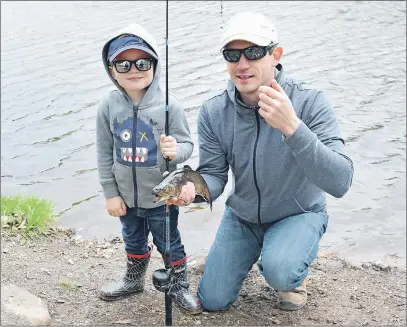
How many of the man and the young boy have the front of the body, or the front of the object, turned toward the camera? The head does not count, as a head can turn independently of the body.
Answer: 2

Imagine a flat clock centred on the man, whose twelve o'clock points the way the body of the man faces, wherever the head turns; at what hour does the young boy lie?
The young boy is roughly at 3 o'clock from the man.

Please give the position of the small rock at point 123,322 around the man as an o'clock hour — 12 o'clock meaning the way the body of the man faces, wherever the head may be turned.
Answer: The small rock is roughly at 2 o'clock from the man.

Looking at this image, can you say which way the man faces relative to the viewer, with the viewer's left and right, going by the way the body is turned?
facing the viewer

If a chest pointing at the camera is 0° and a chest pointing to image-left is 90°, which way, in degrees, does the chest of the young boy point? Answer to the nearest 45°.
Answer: approximately 0°

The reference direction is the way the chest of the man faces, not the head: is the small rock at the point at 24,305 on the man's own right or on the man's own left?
on the man's own right

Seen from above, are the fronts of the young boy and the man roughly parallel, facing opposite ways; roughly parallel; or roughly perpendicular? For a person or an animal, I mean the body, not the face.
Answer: roughly parallel

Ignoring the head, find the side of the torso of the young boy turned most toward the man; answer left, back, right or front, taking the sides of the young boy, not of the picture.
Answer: left

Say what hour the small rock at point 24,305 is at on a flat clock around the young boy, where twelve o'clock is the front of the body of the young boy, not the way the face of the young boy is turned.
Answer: The small rock is roughly at 2 o'clock from the young boy.

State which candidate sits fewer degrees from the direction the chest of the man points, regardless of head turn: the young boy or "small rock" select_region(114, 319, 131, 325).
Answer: the small rock

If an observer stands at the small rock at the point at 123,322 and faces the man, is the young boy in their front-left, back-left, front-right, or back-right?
front-left

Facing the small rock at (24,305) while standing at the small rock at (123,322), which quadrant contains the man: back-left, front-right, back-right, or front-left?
back-right

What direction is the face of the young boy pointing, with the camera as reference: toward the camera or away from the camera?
toward the camera
